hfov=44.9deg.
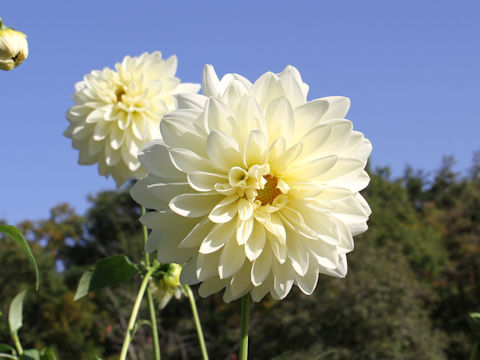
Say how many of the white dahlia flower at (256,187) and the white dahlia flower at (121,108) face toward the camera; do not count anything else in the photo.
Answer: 2

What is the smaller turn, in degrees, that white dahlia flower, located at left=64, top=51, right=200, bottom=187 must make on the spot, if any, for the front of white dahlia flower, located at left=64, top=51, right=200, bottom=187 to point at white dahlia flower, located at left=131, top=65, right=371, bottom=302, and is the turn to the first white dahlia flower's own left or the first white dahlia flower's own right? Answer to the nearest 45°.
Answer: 0° — it already faces it

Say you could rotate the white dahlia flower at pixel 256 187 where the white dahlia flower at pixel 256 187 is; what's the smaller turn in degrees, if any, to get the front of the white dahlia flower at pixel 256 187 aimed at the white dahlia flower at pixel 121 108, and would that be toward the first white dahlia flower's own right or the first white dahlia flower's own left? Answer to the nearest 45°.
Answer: approximately 135° to the first white dahlia flower's own right

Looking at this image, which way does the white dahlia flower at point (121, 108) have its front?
toward the camera

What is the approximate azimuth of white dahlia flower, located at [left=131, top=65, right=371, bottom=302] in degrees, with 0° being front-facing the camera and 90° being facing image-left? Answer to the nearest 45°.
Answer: approximately 0°
